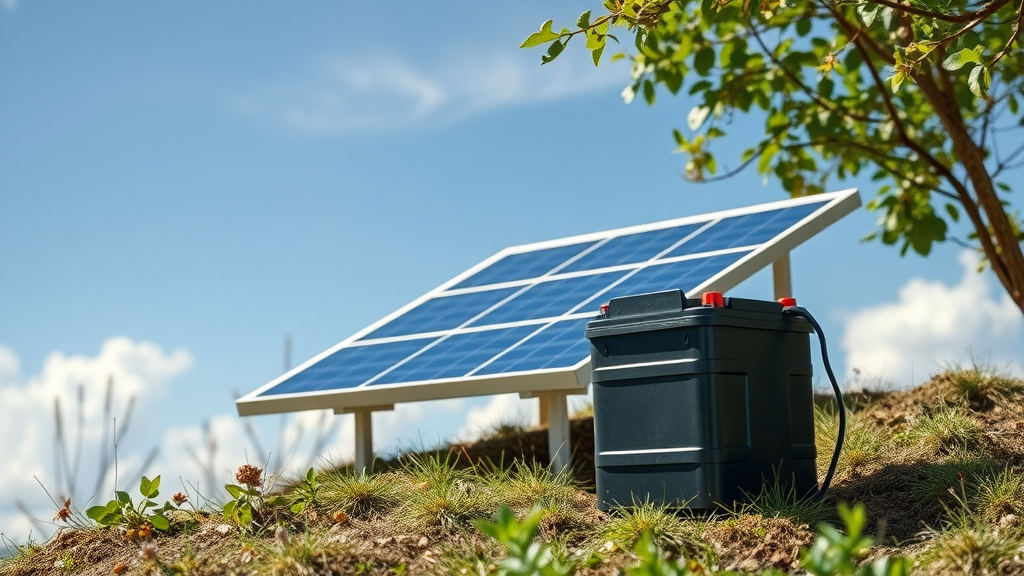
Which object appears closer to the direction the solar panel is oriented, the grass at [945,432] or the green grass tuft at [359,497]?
the green grass tuft

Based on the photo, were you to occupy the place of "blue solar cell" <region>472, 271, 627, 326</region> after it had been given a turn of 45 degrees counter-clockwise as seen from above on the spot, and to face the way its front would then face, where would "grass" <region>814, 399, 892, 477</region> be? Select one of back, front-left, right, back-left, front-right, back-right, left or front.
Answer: front-left

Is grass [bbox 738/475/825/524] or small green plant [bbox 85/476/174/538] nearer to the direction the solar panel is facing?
the small green plant

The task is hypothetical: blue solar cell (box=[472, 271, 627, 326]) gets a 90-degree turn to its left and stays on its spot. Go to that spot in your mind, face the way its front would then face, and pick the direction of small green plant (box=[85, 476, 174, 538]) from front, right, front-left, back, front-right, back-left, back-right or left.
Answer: right

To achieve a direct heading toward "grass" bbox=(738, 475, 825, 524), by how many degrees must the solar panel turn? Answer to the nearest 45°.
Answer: approximately 90° to its left

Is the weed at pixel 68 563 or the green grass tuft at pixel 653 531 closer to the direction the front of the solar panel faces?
the weed

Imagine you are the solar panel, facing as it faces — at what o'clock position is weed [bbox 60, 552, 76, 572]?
The weed is roughly at 12 o'clock from the solar panel.

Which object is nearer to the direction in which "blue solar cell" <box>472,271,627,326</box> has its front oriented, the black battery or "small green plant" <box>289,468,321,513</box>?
the small green plant

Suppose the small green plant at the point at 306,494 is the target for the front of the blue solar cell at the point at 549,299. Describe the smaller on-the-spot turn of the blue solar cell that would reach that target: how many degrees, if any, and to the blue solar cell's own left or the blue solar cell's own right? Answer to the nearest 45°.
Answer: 0° — it already faces it

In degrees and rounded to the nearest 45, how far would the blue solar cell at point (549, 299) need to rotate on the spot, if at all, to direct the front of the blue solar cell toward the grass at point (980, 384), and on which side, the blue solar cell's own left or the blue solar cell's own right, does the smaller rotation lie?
approximately 135° to the blue solar cell's own left

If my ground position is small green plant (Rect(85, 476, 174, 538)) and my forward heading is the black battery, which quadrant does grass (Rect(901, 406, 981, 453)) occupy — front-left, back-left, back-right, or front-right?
front-left

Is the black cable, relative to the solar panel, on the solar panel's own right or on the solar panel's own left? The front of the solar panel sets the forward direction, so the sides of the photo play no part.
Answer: on the solar panel's own left

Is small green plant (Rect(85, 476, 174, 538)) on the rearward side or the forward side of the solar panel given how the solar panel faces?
on the forward side

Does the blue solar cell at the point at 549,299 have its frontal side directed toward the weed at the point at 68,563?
yes

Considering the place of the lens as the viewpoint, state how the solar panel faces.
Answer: facing the viewer and to the left of the viewer
